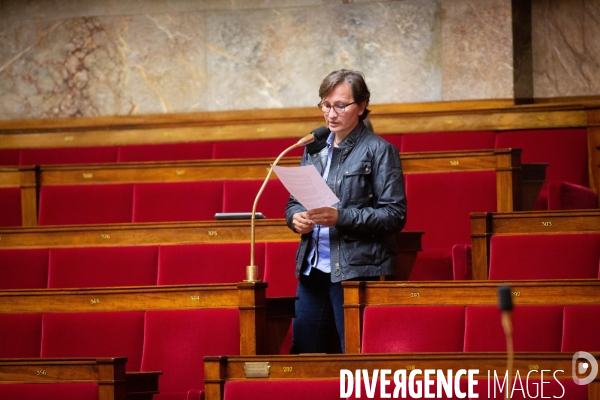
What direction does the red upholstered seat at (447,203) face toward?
toward the camera

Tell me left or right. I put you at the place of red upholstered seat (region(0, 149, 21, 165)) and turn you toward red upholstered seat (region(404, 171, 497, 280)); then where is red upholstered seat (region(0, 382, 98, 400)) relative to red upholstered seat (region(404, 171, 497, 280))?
right

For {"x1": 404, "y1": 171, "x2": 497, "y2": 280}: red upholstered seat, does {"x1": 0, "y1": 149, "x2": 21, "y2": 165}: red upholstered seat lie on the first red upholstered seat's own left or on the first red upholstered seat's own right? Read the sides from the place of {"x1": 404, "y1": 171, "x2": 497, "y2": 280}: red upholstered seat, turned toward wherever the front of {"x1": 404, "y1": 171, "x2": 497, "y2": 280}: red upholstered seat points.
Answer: on the first red upholstered seat's own right
